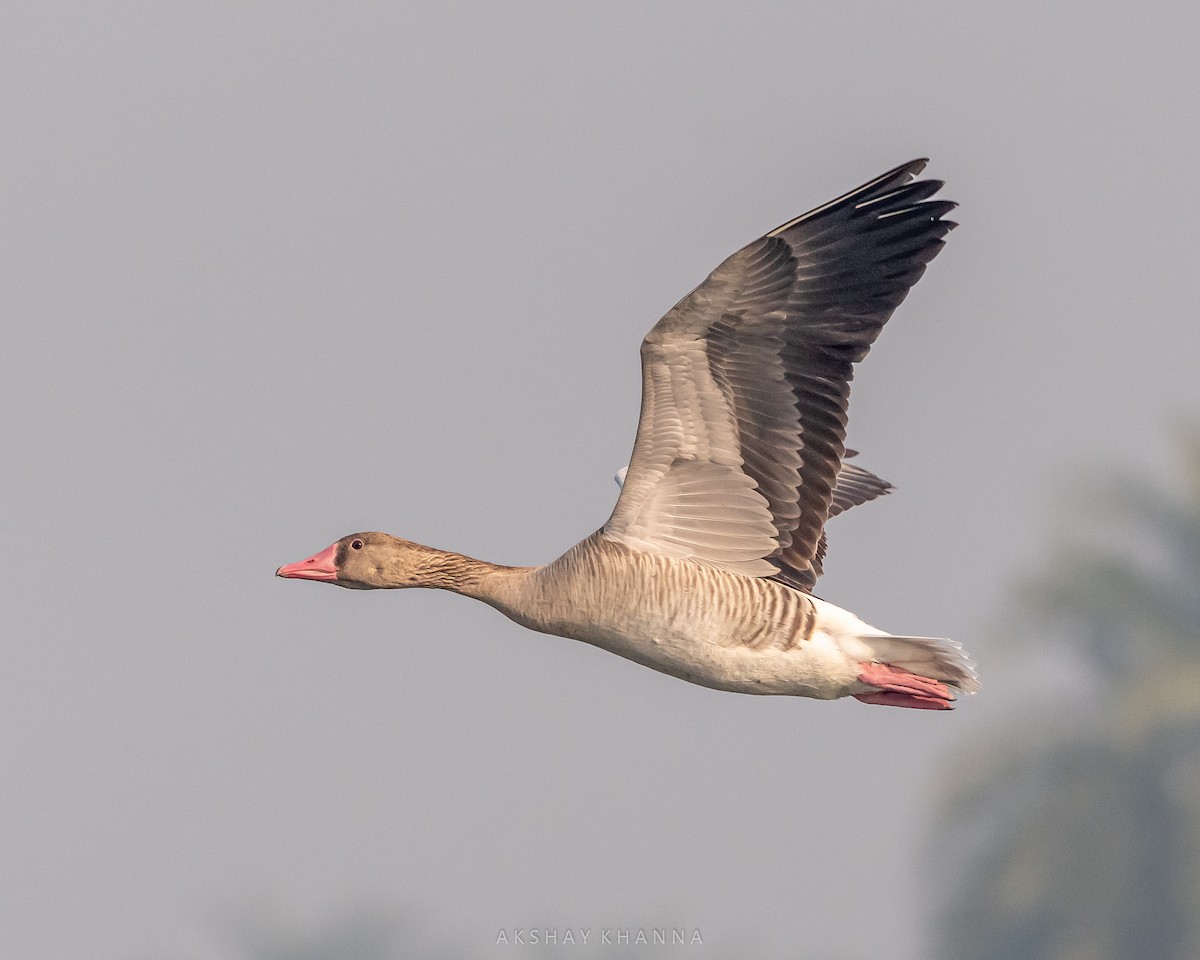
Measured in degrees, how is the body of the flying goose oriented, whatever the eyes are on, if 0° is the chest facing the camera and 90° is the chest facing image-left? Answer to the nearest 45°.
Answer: approximately 90°

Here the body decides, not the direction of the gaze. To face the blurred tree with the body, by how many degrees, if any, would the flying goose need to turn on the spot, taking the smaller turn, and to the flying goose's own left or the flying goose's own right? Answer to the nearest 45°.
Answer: approximately 90° to the flying goose's own right
